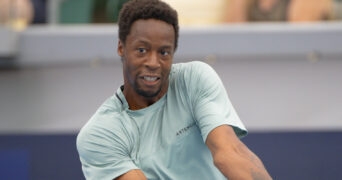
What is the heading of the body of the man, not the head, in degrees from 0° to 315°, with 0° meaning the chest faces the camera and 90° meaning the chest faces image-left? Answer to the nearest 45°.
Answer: approximately 0°
